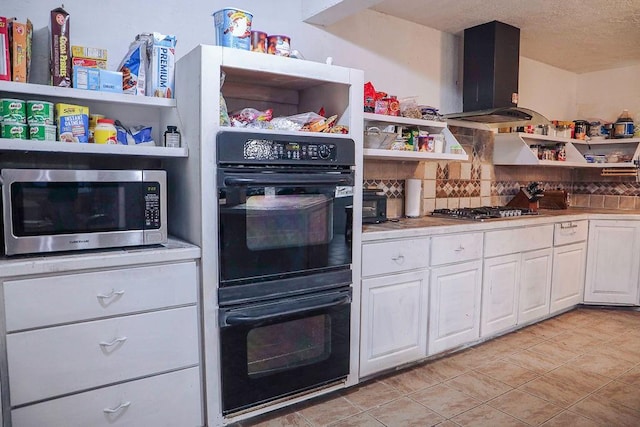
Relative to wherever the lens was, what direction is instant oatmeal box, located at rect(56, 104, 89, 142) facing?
facing the viewer

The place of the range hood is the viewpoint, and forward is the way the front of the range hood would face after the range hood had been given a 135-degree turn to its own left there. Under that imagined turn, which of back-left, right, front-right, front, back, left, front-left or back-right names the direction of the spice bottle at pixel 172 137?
back-left

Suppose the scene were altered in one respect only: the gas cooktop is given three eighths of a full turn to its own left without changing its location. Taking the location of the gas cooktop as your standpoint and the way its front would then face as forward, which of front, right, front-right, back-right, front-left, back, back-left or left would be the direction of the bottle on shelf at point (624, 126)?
front-right

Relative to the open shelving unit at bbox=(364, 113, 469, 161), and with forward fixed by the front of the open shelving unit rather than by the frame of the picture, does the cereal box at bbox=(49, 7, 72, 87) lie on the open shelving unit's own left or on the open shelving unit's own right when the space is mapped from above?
on the open shelving unit's own right

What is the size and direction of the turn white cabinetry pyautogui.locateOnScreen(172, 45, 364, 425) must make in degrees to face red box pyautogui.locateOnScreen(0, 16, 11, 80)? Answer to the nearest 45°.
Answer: approximately 135° to its right

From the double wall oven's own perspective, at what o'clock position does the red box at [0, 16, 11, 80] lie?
The red box is roughly at 4 o'clock from the double wall oven.

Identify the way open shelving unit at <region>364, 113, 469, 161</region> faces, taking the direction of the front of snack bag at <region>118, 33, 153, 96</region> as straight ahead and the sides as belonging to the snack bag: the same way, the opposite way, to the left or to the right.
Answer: the same way

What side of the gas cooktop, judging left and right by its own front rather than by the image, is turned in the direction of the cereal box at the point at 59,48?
right

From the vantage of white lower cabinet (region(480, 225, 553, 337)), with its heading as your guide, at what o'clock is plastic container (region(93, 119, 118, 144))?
The plastic container is roughly at 3 o'clock from the white lower cabinet.

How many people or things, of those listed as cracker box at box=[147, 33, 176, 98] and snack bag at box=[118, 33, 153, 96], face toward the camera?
2

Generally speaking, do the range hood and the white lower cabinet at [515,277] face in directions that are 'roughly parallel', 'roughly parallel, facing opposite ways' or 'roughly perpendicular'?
roughly parallel

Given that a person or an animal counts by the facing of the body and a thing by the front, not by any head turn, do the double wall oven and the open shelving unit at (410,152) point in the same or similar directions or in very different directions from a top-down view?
same or similar directions

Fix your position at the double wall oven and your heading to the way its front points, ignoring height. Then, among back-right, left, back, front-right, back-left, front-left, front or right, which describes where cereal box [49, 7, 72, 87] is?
back-right

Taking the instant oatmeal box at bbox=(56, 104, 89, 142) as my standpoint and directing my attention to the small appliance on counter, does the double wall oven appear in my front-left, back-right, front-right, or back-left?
front-right
